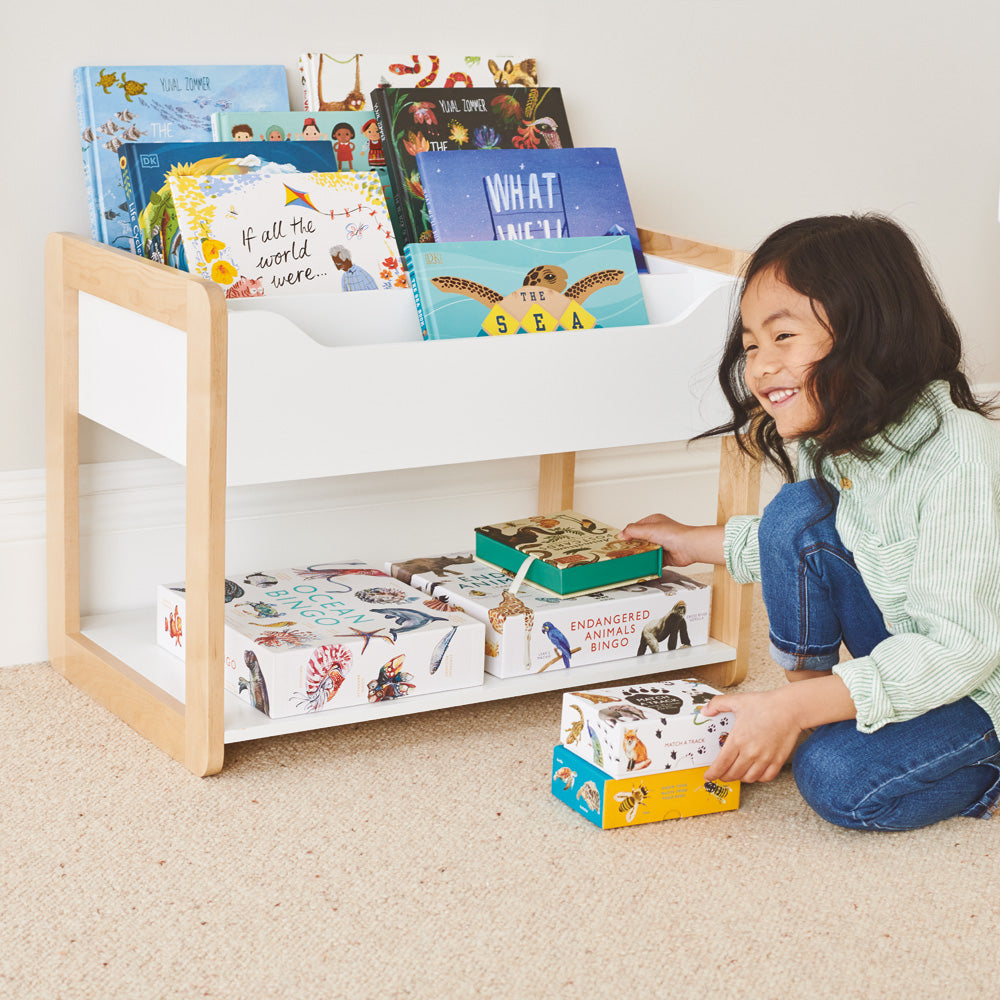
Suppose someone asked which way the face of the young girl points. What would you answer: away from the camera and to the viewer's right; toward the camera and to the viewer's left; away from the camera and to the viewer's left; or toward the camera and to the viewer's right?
toward the camera and to the viewer's left

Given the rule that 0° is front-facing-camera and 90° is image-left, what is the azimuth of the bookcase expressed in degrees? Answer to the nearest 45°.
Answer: approximately 315°
